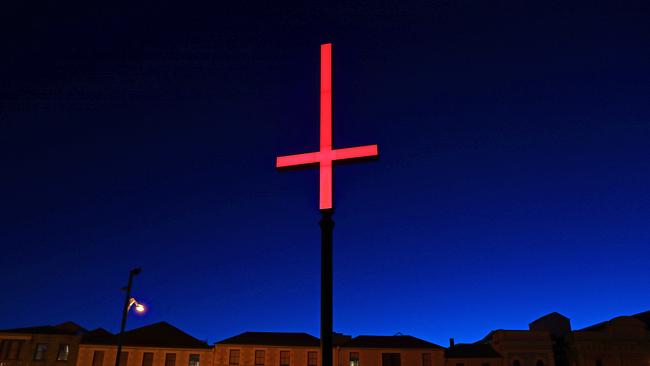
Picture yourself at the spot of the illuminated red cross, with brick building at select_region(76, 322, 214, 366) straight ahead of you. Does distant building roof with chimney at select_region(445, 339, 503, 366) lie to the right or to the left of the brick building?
right

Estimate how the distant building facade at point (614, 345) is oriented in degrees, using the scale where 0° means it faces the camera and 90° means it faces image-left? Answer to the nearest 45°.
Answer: approximately 45°

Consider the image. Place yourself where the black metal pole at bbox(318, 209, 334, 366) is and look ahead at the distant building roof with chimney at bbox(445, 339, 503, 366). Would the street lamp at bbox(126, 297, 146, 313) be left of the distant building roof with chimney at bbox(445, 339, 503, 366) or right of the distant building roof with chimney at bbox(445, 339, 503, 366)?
left
